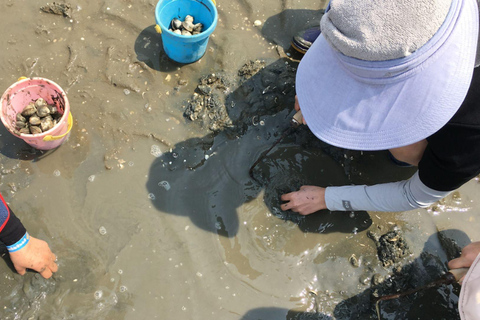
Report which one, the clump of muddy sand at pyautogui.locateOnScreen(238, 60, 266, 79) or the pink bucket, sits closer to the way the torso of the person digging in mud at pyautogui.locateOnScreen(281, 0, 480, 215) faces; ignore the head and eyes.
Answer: the pink bucket

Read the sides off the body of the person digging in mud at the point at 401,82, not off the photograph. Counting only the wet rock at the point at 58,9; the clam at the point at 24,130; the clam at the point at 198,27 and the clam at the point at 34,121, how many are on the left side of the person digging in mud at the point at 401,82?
0

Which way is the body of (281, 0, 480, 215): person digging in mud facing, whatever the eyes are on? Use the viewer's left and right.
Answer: facing the viewer and to the left of the viewer

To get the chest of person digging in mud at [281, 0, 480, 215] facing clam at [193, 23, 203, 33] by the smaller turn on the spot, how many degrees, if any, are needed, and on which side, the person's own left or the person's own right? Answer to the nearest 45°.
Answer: approximately 90° to the person's own right

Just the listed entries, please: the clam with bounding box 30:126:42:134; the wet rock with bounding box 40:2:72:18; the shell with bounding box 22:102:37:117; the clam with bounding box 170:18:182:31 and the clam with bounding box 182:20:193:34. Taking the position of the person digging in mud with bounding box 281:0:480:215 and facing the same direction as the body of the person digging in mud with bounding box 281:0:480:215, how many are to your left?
0

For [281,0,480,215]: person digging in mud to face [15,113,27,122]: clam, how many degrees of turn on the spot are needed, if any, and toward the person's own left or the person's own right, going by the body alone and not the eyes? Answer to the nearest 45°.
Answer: approximately 45° to the person's own right

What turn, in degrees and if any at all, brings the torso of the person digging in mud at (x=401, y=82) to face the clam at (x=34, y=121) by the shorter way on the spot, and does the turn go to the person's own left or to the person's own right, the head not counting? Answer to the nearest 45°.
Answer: approximately 45° to the person's own right
